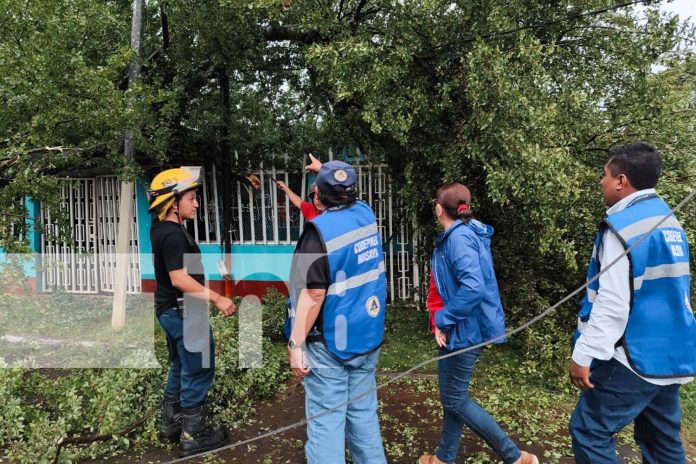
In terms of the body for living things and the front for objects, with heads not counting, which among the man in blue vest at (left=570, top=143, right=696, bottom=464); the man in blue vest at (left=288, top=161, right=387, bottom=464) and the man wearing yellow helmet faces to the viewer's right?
the man wearing yellow helmet

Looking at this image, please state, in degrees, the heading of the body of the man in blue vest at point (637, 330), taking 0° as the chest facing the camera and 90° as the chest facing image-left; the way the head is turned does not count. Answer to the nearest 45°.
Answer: approximately 135°

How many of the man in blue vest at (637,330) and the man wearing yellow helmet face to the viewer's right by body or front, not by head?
1

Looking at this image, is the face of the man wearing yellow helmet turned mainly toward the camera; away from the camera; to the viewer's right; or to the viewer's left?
to the viewer's right

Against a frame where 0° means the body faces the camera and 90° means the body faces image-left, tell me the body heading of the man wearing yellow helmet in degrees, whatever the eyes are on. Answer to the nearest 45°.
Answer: approximately 270°

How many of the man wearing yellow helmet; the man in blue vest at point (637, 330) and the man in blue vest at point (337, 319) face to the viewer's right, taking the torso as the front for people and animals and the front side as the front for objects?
1

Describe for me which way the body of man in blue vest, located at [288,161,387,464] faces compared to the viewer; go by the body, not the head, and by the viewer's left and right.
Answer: facing away from the viewer and to the left of the viewer

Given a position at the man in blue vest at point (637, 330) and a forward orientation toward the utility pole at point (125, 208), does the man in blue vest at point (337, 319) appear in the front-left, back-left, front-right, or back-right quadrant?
front-left

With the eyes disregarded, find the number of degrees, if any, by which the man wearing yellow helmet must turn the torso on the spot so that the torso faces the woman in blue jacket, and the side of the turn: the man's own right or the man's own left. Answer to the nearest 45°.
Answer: approximately 45° to the man's own right

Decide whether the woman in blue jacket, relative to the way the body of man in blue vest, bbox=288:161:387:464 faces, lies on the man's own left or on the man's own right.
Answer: on the man's own right

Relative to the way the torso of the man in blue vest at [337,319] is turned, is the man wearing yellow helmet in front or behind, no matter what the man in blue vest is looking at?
in front

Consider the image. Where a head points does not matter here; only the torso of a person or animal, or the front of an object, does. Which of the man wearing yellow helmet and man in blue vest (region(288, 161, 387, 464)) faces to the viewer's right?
the man wearing yellow helmet

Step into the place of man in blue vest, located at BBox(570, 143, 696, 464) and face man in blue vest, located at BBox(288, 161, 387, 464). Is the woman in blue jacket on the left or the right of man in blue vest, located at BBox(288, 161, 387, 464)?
right

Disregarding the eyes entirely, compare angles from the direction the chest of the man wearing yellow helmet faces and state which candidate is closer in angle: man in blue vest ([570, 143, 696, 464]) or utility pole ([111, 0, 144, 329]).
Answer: the man in blue vest
